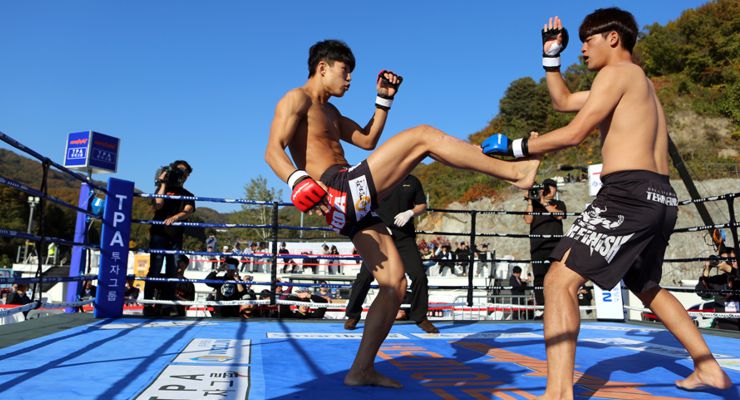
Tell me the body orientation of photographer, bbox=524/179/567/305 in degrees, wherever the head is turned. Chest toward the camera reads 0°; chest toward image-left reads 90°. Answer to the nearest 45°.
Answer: approximately 45°

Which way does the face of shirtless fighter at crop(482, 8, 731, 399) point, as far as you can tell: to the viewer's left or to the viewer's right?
to the viewer's left

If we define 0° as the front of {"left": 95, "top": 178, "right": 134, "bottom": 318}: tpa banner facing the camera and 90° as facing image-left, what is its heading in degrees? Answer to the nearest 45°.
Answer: approximately 0°

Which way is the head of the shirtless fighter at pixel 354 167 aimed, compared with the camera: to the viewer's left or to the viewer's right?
to the viewer's right

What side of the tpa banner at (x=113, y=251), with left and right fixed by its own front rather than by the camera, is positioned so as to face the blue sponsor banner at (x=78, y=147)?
back

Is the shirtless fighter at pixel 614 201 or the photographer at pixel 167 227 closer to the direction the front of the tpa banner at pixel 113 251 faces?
the shirtless fighter

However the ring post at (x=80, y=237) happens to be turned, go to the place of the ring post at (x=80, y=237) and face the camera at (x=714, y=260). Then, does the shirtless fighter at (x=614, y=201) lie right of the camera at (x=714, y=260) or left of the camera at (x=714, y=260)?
right

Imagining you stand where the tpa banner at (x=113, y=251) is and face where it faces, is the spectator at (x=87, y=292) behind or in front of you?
behind

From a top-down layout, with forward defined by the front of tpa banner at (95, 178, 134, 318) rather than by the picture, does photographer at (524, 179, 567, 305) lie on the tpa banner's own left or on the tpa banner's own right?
on the tpa banner's own left
